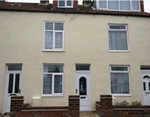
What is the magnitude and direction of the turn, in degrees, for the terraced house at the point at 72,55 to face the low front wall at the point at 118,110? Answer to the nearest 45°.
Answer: approximately 45° to its left

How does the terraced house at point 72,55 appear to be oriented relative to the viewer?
toward the camera

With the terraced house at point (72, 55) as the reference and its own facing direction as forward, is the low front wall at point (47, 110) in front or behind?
in front
